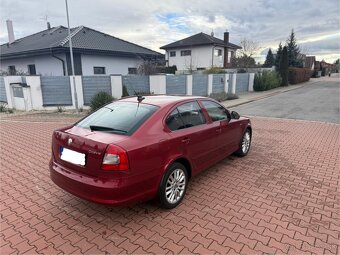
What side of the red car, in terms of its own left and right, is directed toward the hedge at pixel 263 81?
front

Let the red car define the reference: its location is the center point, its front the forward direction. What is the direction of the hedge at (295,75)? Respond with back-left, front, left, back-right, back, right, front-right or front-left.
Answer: front

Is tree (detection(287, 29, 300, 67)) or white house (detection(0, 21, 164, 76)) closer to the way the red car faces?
the tree

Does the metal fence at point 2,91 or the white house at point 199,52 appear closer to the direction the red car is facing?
the white house

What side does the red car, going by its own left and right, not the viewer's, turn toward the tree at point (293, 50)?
front

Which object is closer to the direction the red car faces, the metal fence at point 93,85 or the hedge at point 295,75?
the hedge

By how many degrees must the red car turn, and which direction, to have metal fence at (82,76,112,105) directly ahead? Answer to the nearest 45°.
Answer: approximately 45° to its left

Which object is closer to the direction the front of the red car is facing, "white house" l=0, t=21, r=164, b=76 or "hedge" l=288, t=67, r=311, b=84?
the hedge

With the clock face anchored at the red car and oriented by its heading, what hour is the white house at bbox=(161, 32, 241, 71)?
The white house is roughly at 11 o'clock from the red car.

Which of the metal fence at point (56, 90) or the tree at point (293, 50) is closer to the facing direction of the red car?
the tree

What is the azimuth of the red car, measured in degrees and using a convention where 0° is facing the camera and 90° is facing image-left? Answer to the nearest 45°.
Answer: approximately 225°

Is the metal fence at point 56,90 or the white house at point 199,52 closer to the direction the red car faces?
the white house

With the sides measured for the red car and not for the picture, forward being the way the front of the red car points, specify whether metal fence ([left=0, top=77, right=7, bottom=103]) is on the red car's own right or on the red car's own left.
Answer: on the red car's own left

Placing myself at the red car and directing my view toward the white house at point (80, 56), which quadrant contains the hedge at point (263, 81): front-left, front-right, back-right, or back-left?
front-right
